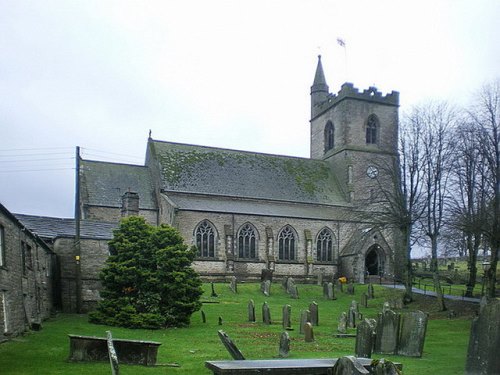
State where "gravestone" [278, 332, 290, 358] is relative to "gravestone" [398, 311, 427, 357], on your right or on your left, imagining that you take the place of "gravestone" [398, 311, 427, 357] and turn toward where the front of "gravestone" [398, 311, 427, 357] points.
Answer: on your right

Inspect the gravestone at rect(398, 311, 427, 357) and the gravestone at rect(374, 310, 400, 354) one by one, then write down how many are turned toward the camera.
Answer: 2

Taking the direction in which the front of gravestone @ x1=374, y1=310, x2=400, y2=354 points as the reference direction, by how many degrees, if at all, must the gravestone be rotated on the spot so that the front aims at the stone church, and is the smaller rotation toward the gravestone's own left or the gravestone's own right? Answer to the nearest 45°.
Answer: approximately 180°

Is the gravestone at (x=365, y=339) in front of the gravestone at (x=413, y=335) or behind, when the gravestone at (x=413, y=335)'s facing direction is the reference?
in front

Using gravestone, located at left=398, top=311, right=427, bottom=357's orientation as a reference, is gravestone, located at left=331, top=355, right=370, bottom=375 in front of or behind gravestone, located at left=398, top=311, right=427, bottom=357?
in front

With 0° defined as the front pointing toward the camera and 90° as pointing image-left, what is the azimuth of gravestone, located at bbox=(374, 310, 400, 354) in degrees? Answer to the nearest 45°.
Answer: approximately 0°

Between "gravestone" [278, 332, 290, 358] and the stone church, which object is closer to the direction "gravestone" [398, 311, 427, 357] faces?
the gravestone

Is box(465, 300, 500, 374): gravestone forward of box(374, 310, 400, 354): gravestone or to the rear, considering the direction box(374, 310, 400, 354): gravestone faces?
forward
